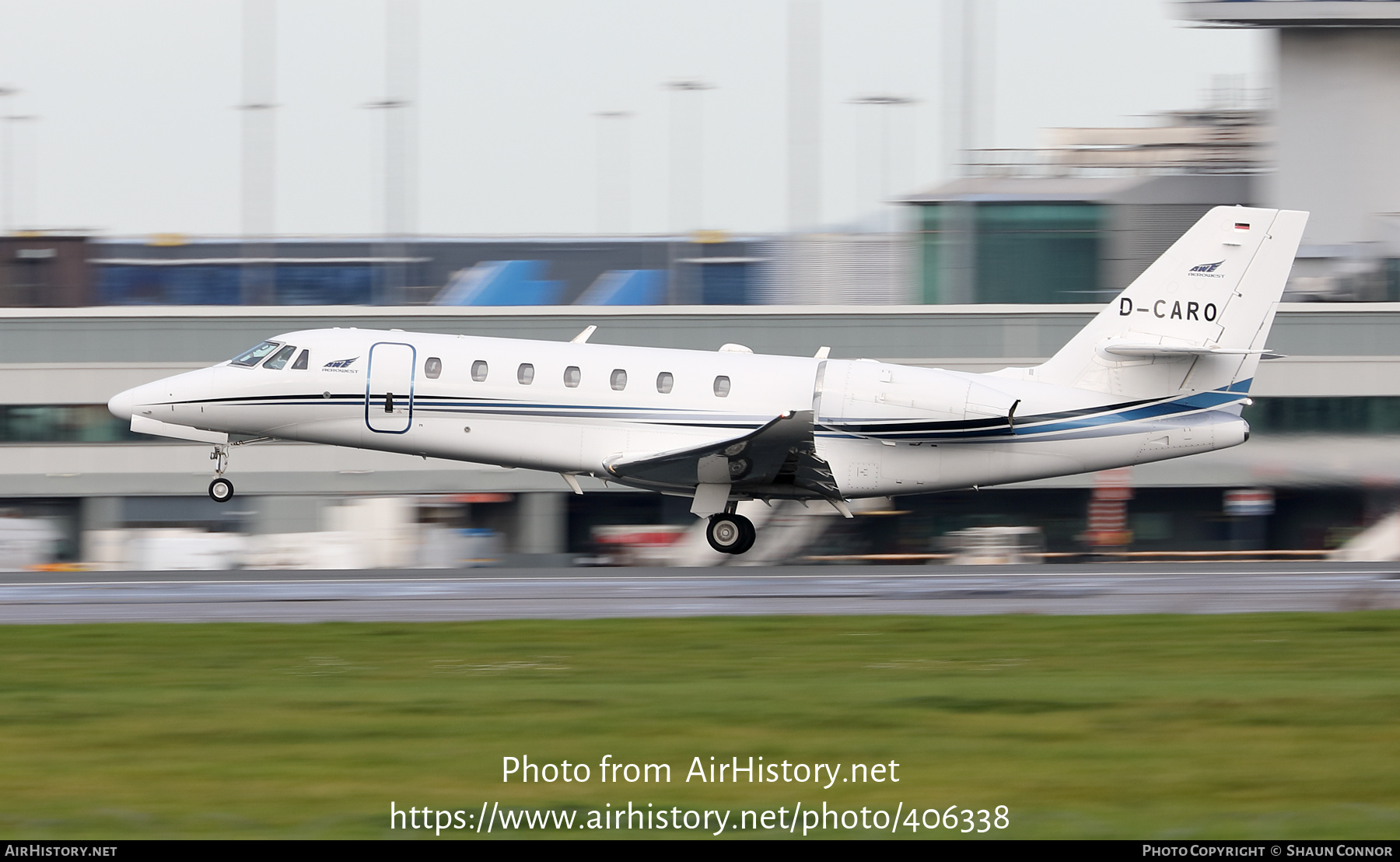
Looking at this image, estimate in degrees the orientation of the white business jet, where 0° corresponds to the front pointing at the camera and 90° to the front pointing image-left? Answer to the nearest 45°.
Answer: approximately 90°
